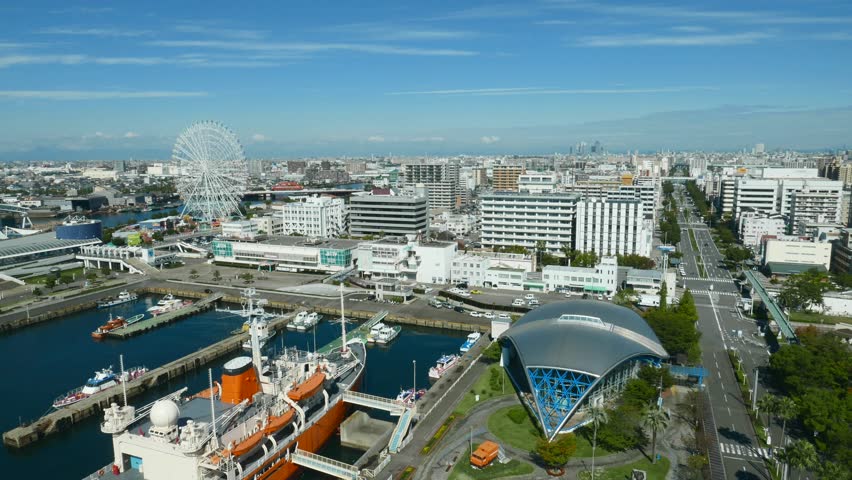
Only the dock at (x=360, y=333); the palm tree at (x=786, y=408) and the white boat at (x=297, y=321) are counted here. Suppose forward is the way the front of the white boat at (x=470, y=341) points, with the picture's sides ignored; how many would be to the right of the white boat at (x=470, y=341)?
1

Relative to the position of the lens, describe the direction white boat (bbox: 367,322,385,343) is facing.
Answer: facing away from the viewer and to the right of the viewer

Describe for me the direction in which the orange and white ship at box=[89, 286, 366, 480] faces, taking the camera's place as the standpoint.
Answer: facing away from the viewer and to the right of the viewer

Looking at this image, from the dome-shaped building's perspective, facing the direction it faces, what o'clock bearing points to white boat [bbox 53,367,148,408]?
The white boat is roughly at 3 o'clock from the dome-shaped building.

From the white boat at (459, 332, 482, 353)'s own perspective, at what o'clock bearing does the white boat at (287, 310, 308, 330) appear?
the white boat at (287, 310, 308, 330) is roughly at 8 o'clock from the white boat at (459, 332, 482, 353).

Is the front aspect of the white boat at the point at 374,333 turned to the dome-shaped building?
no

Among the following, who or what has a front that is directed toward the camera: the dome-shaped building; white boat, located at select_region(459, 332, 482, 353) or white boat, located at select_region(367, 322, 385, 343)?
the dome-shaped building

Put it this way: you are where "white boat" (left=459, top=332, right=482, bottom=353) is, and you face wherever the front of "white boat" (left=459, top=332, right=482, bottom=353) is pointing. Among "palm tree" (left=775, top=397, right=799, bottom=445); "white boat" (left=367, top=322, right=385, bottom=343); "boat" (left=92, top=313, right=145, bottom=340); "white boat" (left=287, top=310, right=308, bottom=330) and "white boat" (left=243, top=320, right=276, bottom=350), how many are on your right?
1

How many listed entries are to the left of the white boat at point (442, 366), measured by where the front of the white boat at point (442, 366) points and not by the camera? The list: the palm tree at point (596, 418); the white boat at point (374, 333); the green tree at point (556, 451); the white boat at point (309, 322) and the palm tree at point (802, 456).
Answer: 2

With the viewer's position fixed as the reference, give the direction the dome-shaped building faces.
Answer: facing the viewer

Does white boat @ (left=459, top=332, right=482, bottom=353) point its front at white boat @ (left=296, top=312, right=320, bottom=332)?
no

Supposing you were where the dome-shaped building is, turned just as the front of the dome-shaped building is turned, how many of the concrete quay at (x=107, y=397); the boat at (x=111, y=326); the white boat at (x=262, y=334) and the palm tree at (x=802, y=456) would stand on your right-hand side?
3

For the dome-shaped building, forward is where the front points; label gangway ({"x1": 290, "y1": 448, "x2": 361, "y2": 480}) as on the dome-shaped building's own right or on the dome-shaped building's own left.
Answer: on the dome-shaped building's own right

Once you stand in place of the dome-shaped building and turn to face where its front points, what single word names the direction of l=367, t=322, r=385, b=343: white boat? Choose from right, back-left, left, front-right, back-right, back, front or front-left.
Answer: back-right

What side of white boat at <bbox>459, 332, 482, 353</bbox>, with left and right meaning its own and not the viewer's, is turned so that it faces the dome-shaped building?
right
